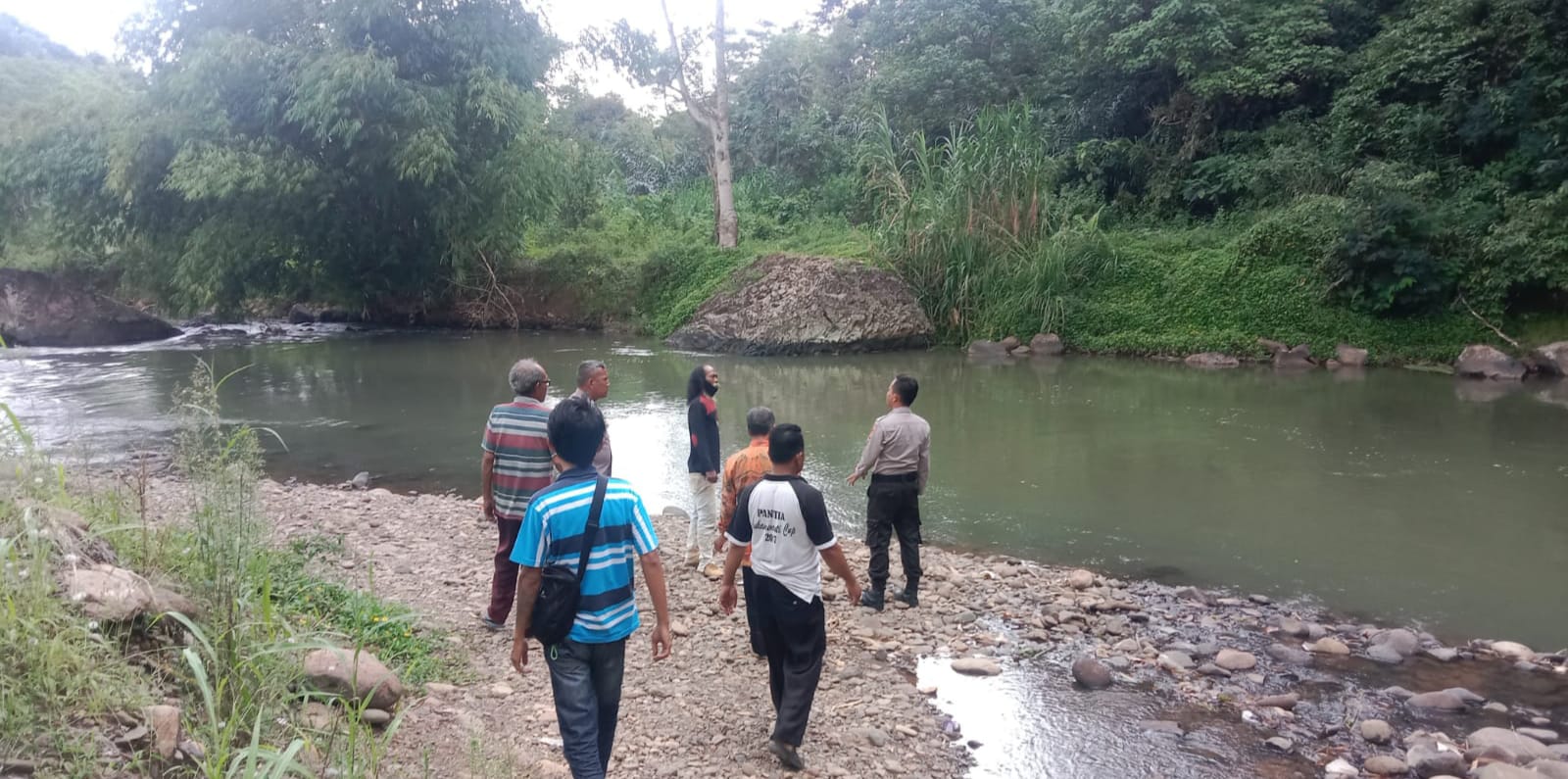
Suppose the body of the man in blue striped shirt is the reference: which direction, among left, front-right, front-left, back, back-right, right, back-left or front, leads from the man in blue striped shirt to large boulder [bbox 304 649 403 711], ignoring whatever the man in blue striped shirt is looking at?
front-left

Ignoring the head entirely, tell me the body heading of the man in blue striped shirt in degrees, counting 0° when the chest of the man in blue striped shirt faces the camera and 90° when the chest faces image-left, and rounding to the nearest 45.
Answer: approximately 180°

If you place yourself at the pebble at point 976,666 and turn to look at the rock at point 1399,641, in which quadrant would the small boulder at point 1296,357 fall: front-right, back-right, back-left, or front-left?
front-left

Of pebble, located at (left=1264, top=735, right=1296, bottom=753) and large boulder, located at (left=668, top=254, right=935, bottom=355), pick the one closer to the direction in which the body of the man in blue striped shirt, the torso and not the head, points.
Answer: the large boulder

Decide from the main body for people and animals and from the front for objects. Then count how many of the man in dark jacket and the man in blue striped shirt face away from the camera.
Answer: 1

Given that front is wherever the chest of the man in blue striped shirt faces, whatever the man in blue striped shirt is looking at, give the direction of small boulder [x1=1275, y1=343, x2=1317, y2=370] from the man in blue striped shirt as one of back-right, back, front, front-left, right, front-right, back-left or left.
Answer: front-right

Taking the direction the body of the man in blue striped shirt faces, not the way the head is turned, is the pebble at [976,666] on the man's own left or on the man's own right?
on the man's own right

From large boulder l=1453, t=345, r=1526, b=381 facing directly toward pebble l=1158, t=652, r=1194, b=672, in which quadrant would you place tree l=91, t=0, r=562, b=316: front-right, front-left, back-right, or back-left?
front-right

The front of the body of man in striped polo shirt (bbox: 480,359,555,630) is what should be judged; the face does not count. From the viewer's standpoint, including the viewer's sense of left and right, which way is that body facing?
facing away from the viewer and to the right of the viewer

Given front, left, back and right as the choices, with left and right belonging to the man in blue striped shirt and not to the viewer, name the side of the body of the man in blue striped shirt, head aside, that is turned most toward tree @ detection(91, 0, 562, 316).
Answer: front

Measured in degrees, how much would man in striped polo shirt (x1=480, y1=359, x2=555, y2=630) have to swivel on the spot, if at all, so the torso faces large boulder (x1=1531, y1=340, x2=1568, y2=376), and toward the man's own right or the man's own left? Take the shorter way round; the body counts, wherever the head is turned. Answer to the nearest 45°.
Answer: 0° — they already face it
